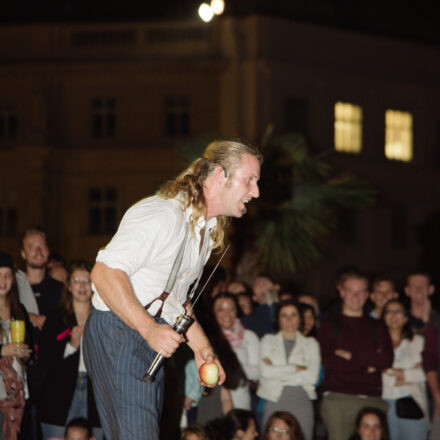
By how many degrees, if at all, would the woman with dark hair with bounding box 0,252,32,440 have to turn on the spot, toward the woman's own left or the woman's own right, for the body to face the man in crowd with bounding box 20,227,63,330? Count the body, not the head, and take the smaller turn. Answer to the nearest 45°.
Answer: approximately 180°

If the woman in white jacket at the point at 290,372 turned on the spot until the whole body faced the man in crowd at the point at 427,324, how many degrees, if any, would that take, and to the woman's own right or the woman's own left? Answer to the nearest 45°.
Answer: approximately 135° to the woman's own left

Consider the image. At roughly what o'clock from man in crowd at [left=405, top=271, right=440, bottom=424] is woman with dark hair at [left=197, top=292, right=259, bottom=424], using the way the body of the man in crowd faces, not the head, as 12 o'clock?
The woman with dark hair is roughly at 2 o'clock from the man in crowd.

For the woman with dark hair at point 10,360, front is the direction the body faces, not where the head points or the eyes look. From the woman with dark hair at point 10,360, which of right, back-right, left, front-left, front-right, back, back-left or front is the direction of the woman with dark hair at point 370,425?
left

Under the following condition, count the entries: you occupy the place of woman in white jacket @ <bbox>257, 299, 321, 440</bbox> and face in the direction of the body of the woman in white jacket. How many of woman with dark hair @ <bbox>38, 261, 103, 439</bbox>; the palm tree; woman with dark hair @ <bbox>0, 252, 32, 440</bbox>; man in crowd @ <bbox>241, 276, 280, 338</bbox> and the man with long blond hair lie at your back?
2
